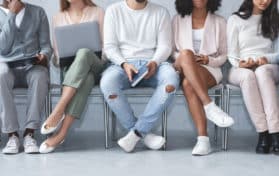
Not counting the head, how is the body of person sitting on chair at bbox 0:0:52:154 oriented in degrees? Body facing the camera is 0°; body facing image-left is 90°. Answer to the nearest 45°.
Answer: approximately 0°
